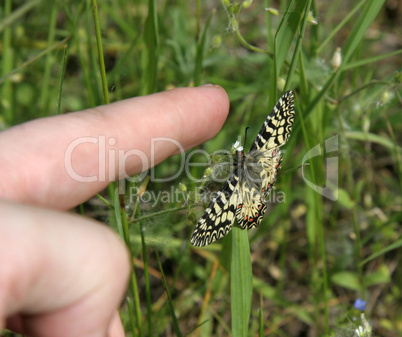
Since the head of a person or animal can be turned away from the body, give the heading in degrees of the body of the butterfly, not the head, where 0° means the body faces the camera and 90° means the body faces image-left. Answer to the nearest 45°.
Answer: approximately 135°

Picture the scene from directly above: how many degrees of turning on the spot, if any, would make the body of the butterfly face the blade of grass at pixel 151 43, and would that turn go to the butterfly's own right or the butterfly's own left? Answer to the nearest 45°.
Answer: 0° — it already faces it
